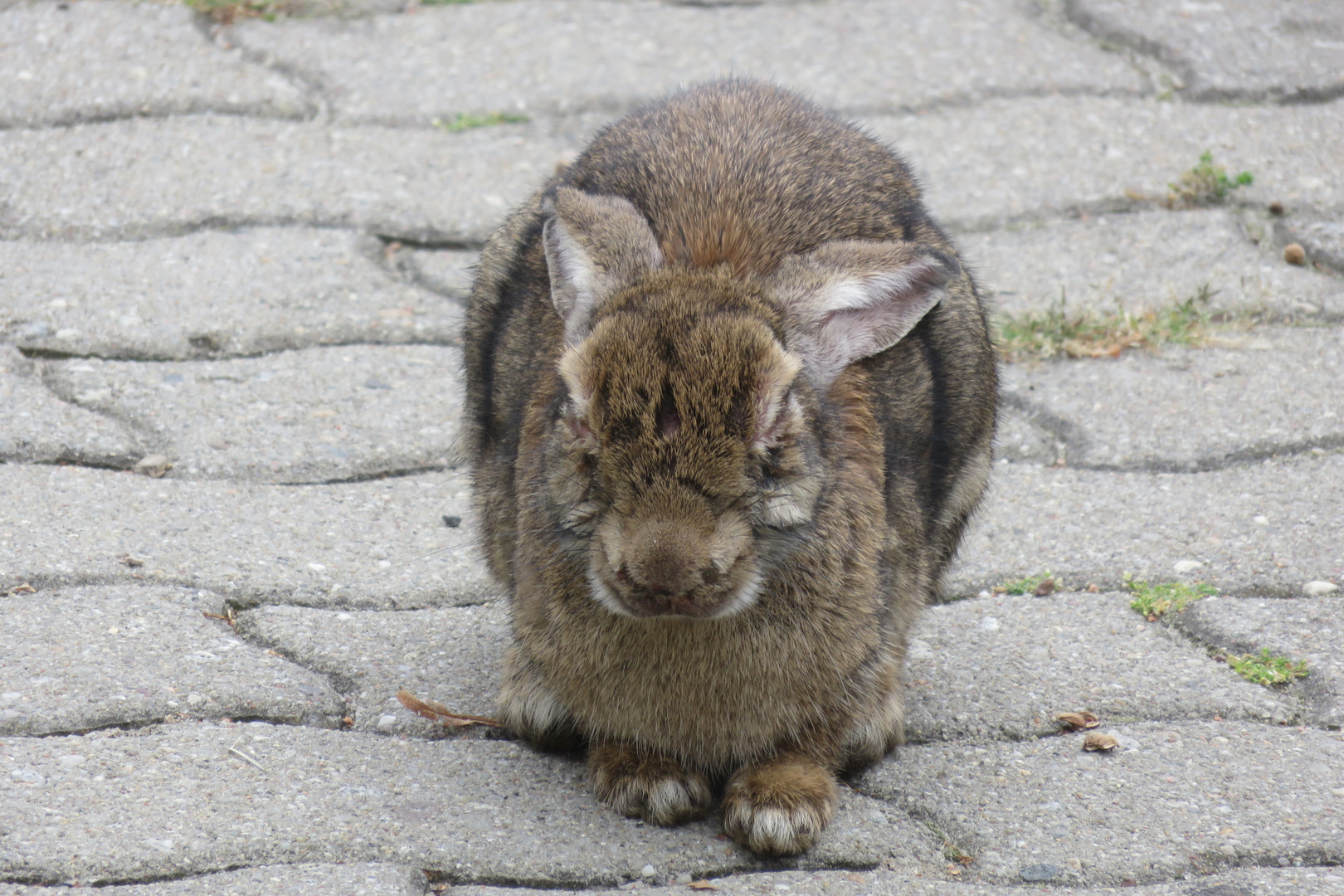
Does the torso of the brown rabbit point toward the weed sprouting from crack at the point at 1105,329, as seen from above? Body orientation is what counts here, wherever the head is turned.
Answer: no

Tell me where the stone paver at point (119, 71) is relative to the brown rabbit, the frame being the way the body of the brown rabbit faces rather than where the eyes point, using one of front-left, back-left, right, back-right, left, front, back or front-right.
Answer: back-right

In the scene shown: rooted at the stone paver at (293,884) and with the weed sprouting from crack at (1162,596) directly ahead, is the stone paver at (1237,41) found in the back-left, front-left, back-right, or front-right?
front-left

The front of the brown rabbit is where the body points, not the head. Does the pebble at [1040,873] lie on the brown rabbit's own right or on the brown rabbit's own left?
on the brown rabbit's own left

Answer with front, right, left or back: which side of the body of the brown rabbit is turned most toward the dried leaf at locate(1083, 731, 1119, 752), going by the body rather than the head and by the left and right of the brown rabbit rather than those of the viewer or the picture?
left

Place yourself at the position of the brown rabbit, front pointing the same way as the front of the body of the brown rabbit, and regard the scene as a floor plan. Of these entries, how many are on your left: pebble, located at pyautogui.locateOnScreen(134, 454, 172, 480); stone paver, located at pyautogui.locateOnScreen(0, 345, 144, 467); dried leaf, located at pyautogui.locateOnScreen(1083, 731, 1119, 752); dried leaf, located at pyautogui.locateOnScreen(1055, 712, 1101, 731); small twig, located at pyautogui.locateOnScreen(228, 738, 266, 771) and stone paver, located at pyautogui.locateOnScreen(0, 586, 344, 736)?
2

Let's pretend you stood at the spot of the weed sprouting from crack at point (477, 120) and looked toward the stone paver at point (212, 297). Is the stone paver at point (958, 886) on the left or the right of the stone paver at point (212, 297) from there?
left

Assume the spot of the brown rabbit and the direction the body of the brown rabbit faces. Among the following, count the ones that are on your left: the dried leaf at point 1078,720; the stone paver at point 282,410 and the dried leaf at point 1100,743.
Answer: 2

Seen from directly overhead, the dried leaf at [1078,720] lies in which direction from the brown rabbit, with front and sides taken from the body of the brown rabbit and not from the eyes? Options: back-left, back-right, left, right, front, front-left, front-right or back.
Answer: left

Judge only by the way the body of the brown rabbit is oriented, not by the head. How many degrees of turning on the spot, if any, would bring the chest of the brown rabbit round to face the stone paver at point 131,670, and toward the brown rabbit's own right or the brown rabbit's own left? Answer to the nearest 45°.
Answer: approximately 90° to the brown rabbit's own right

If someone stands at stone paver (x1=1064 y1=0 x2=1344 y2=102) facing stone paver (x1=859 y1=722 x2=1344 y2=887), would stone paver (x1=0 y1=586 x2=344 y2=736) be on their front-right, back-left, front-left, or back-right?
front-right

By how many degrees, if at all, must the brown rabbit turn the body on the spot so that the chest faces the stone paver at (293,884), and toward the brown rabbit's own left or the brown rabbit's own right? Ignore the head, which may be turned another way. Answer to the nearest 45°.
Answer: approximately 45° to the brown rabbit's own right

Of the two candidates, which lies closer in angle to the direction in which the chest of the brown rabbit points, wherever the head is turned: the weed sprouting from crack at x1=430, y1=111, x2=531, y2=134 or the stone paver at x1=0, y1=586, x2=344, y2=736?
the stone paver

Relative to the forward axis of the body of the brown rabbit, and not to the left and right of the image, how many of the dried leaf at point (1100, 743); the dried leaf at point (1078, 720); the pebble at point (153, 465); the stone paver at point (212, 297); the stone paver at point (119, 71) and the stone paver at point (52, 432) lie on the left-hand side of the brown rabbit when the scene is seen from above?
2

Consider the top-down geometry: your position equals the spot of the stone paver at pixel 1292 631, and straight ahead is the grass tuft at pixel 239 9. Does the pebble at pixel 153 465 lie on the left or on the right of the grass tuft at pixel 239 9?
left

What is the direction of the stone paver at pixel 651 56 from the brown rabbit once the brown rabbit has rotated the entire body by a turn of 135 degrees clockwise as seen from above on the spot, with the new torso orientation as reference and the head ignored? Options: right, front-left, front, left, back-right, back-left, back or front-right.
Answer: front-right

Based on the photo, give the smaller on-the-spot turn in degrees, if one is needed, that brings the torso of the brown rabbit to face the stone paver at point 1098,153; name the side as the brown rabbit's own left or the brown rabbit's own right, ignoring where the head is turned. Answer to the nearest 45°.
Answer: approximately 180°

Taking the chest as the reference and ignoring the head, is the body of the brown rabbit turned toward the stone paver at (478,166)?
no

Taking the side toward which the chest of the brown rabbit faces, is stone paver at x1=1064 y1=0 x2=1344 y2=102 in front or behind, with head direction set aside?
behind

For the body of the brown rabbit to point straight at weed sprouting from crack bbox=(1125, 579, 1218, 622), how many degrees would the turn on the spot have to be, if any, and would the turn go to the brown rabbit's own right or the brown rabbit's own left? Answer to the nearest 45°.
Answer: approximately 135° to the brown rabbit's own left

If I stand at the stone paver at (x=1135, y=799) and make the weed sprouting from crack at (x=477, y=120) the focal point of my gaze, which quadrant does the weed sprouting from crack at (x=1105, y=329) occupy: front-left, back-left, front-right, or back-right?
front-right

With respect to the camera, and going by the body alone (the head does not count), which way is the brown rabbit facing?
toward the camera

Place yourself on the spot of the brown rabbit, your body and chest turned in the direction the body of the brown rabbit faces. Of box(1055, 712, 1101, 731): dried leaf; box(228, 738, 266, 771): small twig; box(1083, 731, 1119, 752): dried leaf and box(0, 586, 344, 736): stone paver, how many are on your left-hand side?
2

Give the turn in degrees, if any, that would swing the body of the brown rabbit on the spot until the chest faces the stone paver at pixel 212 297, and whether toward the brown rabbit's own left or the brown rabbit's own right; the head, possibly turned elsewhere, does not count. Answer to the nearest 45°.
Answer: approximately 135° to the brown rabbit's own right
